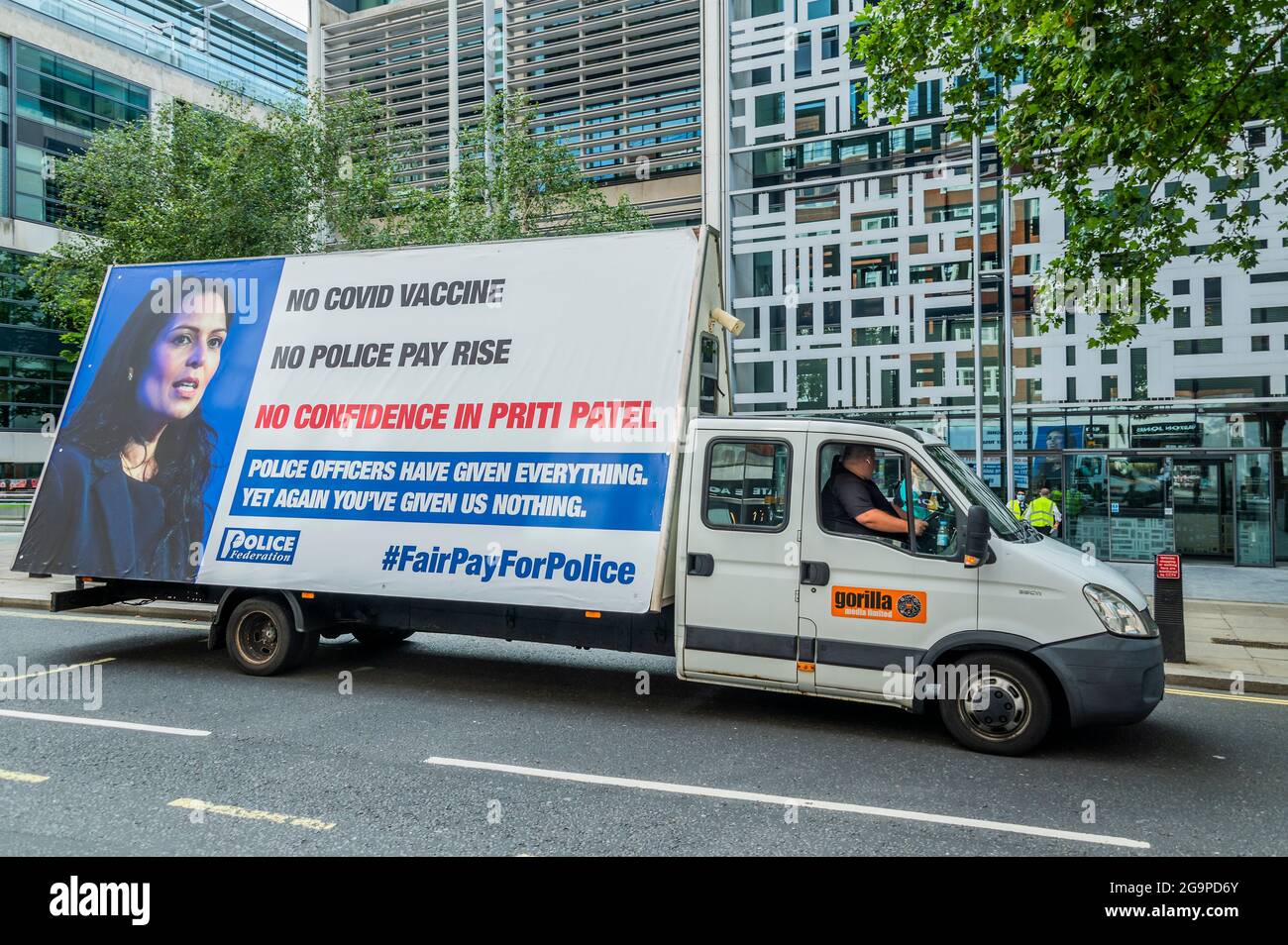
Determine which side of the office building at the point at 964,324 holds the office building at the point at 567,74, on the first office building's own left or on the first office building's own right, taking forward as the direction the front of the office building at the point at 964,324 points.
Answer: on the first office building's own right

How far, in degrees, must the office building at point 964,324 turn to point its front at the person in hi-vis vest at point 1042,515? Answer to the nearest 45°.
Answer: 0° — it already faces them

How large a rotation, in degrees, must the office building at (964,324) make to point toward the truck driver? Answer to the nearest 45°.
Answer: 0° — it already faces them

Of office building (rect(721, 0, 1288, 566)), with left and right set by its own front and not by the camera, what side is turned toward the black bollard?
front

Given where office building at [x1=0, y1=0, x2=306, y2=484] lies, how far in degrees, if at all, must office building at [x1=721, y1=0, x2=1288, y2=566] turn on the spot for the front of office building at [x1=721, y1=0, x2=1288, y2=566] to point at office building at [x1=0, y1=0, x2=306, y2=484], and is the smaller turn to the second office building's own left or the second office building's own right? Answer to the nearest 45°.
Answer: approximately 90° to the second office building's own right

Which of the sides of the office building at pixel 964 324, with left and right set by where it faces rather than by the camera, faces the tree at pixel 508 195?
right

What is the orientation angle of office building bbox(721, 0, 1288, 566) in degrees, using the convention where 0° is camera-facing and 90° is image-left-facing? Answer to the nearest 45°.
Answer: approximately 0°

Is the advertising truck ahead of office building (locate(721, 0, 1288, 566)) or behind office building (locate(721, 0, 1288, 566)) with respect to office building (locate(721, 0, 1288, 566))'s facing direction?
ahead

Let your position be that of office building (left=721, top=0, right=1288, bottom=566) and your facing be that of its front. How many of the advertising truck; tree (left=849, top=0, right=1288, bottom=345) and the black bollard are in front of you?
3

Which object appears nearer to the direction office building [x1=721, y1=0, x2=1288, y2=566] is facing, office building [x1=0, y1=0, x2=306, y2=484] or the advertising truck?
the advertising truck
